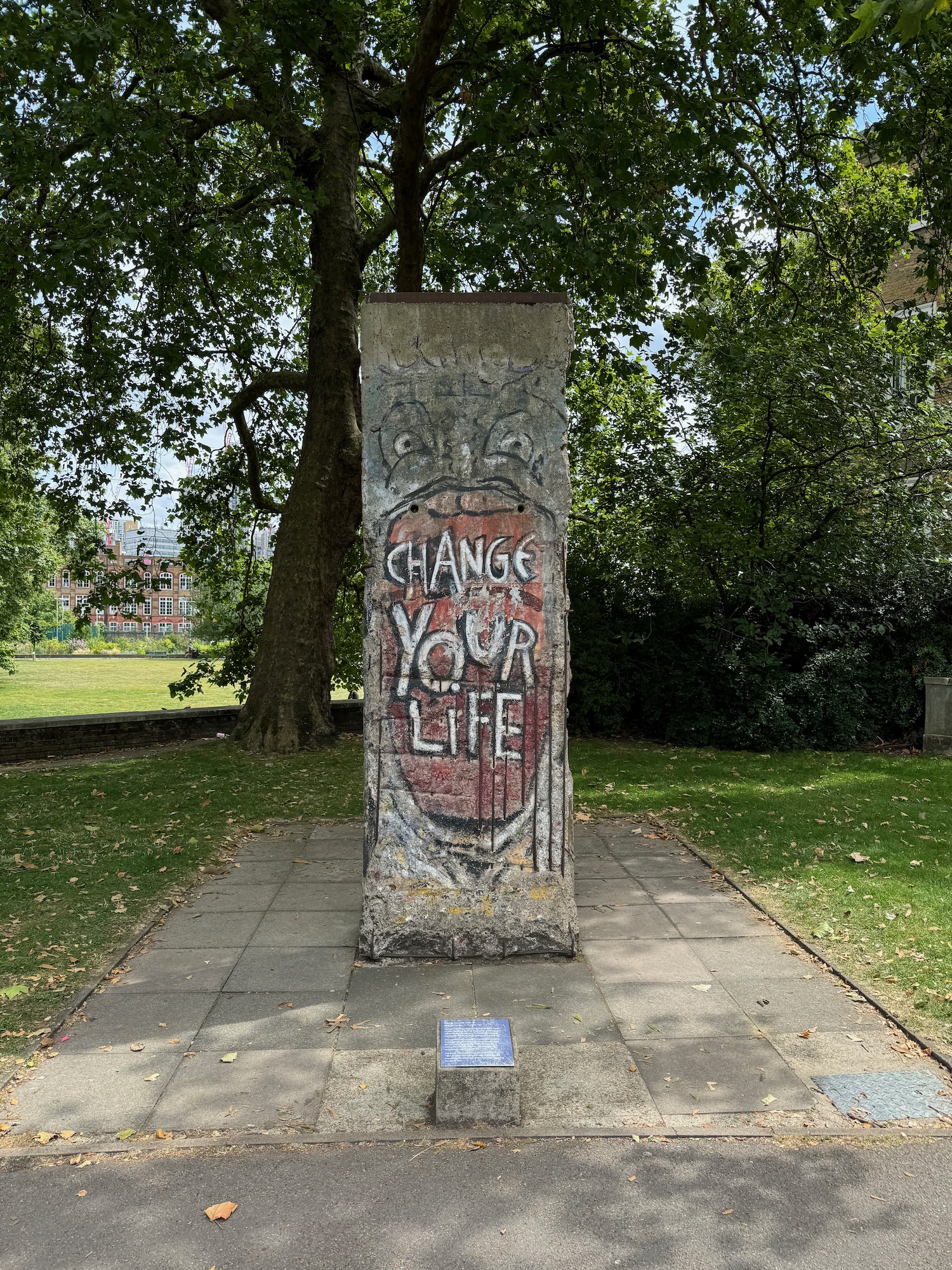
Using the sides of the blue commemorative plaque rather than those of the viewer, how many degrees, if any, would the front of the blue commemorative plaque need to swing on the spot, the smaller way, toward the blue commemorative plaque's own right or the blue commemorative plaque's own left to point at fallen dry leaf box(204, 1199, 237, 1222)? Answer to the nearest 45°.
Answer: approximately 45° to the blue commemorative plaque's own right

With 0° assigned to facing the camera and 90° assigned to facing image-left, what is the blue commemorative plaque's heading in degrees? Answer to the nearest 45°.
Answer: approximately 0°

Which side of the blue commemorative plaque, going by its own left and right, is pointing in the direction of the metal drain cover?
left

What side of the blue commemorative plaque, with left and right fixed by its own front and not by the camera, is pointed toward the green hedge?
back

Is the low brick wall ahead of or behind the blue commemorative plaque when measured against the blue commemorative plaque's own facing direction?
behind

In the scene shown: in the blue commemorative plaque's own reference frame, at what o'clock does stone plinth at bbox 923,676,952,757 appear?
The stone plinth is roughly at 7 o'clock from the blue commemorative plaque.
